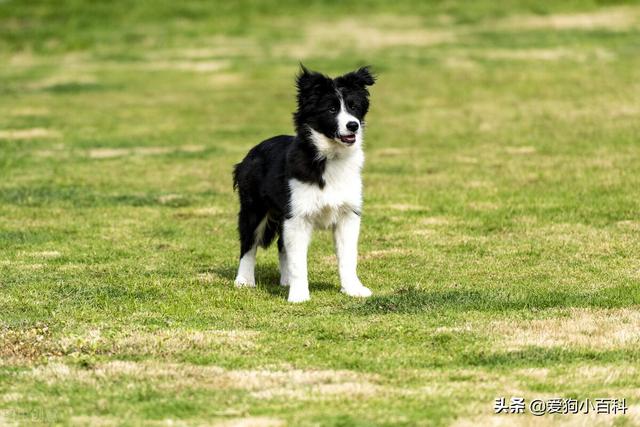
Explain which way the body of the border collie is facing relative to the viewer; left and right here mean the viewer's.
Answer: facing the viewer and to the right of the viewer
